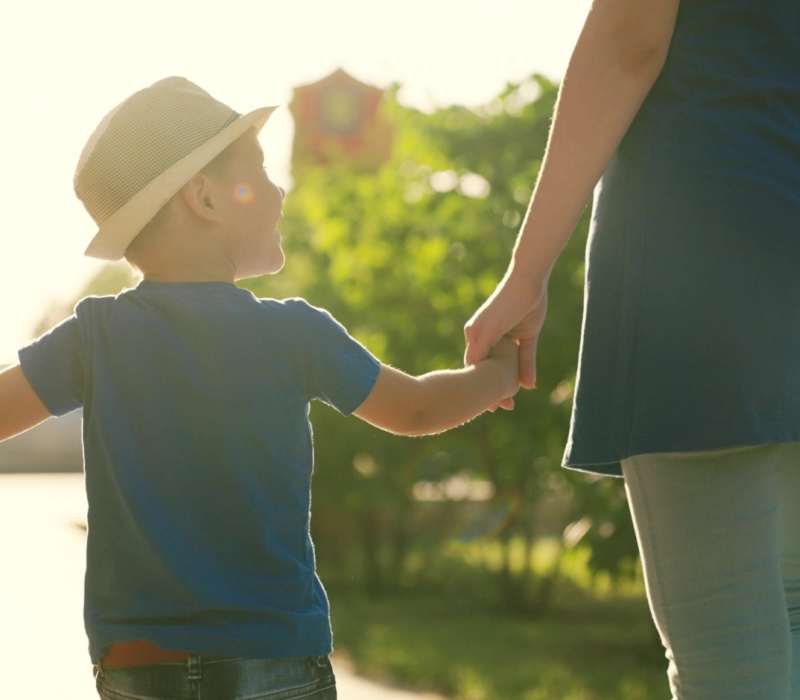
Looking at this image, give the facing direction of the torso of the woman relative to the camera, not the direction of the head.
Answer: away from the camera

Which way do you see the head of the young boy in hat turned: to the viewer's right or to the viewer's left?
to the viewer's right

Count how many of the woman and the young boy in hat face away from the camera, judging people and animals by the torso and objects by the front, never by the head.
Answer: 2

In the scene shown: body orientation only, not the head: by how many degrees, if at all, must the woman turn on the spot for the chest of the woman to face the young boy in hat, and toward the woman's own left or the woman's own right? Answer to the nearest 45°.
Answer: approximately 90° to the woman's own left

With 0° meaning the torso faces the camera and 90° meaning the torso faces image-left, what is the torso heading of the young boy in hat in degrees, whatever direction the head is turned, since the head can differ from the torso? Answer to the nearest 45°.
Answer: approximately 180°

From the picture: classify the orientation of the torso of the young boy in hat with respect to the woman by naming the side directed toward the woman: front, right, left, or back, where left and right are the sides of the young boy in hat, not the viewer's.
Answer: right
